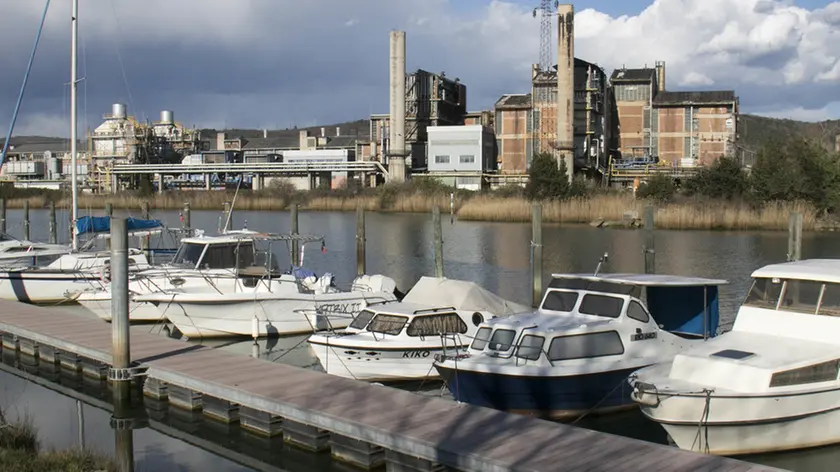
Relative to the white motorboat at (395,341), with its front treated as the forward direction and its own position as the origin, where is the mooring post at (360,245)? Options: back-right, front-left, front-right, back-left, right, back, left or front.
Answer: back-right

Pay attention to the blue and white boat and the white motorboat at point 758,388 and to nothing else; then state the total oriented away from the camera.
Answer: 0

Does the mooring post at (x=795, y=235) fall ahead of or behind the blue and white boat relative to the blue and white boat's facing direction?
behind

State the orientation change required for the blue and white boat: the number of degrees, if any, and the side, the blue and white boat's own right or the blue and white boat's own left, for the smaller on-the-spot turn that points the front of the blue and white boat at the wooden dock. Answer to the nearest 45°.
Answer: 0° — it already faces it

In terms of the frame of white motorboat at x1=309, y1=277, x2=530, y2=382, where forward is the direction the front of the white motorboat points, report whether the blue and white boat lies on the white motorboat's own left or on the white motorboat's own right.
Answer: on the white motorboat's own left

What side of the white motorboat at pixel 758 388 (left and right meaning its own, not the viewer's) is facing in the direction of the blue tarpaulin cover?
right

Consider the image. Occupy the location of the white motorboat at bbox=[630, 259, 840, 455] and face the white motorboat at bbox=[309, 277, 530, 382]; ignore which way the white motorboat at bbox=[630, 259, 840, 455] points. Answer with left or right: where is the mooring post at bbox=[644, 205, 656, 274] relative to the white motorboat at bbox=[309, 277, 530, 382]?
right

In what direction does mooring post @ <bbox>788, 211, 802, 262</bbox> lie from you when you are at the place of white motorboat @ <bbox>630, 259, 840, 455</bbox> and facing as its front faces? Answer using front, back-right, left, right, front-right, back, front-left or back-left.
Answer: back-right

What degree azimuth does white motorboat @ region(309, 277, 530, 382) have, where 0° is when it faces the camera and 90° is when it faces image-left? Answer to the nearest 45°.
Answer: approximately 45°

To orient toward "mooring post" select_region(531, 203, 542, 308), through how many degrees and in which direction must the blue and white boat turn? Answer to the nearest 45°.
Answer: approximately 135° to its right

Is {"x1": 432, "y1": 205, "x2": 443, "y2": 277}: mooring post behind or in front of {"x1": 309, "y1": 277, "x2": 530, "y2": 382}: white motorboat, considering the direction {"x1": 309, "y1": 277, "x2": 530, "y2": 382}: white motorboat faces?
behind

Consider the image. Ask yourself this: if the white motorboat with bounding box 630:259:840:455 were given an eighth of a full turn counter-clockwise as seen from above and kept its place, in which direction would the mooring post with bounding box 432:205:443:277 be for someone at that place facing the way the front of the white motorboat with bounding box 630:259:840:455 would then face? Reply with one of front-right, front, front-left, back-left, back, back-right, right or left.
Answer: back-right

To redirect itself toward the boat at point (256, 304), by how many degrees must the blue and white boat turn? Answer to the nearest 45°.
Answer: approximately 90° to its right
